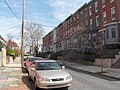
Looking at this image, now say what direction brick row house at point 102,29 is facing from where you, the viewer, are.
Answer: facing the viewer and to the left of the viewer
